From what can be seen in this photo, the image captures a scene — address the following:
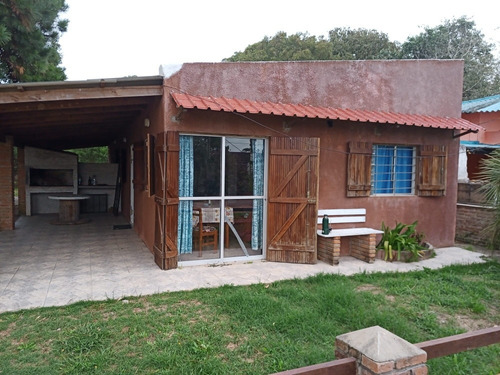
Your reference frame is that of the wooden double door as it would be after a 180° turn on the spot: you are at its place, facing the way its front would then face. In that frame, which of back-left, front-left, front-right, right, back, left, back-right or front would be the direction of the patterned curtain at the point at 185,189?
left

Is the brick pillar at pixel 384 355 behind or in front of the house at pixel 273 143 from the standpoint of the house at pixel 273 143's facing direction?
in front

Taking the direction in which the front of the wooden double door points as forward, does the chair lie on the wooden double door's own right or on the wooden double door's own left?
on the wooden double door's own right

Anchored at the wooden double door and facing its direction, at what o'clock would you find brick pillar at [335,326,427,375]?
The brick pillar is roughly at 12 o'clock from the wooden double door.

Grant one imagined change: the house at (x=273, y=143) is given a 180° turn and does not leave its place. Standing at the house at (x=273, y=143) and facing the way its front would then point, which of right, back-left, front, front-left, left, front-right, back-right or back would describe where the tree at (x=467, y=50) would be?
front-right

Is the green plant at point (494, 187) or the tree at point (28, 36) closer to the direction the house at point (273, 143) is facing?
the green plant

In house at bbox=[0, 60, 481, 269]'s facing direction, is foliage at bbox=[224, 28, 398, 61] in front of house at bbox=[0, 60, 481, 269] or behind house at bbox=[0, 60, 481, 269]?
behind

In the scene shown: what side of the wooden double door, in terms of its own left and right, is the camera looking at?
front

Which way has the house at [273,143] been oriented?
toward the camera

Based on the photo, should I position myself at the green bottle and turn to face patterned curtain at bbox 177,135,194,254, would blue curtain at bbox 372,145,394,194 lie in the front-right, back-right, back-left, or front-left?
back-right

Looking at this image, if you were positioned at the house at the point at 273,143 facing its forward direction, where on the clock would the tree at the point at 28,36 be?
The tree is roughly at 4 o'clock from the house.

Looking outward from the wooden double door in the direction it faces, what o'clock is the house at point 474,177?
The house is roughly at 8 o'clock from the wooden double door.

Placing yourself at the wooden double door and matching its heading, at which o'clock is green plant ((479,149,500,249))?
The green plant is roughly at 9 o'clock from the wooden double door.

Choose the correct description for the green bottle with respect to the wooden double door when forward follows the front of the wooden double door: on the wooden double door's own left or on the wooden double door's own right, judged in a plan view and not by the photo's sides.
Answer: on the wooden double door's own left

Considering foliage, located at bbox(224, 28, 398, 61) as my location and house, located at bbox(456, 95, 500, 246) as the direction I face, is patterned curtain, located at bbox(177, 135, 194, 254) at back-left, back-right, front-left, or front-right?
front-right
